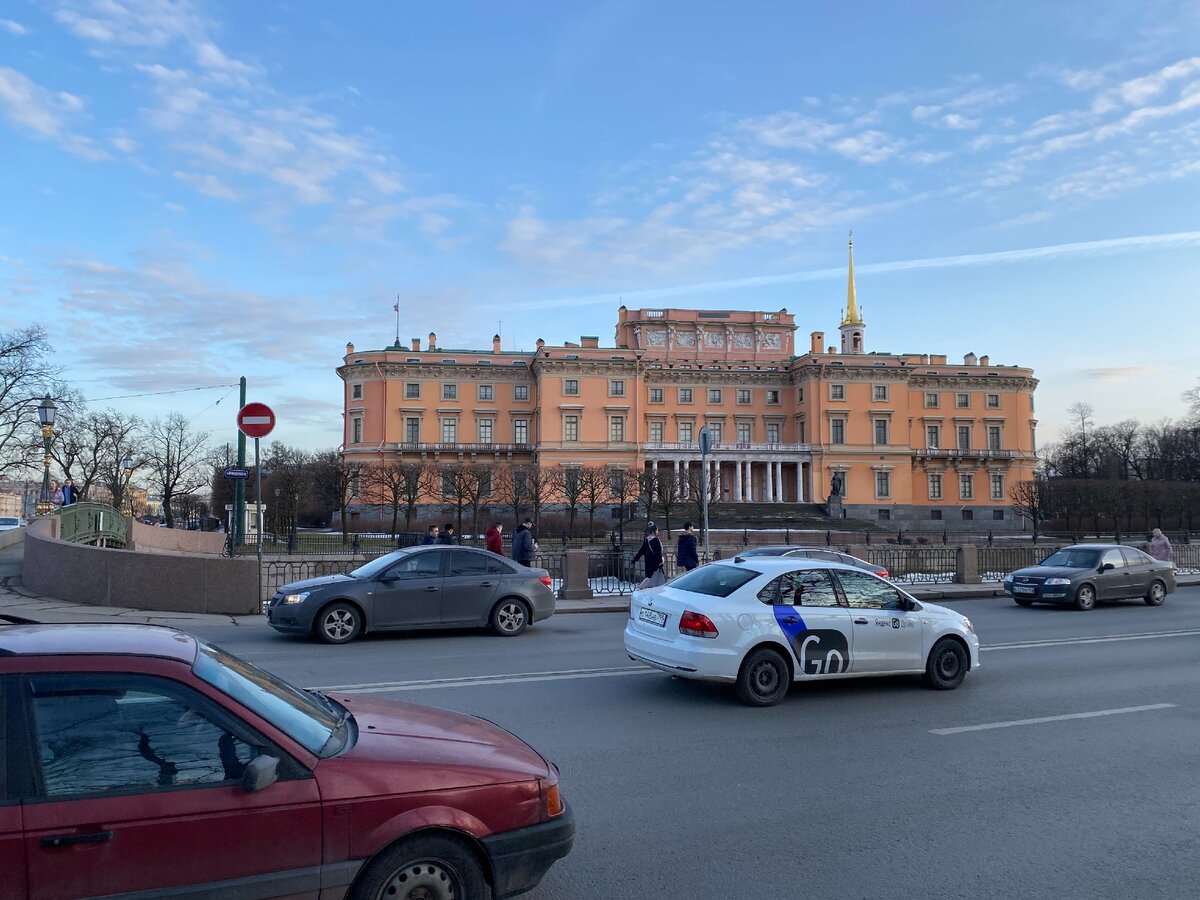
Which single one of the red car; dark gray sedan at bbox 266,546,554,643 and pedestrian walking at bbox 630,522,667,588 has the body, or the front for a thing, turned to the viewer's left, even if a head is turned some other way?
the dark gray sedan

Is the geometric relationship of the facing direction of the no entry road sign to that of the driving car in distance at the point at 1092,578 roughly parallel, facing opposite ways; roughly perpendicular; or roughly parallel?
roughly perpendicular

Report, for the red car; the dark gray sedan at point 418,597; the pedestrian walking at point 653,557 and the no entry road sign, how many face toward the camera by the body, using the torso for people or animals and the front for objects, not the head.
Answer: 1

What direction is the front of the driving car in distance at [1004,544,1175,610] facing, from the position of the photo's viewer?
facing the viewer and to the left of the viewer

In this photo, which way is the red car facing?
to the viewer's right

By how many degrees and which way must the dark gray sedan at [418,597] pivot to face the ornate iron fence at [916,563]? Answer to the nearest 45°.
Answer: approximately 135° to its right

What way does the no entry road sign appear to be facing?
toward the camera

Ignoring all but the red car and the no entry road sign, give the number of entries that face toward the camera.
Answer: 1

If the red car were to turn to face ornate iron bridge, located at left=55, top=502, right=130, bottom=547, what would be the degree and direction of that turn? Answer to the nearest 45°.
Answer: approximately 90° to its left

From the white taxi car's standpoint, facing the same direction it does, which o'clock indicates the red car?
The red car is roughly at 5 o'clock from the white taxi car.

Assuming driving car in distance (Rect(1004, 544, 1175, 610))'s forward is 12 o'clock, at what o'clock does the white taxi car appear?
The white taxi car is roughly at 11 o'clock from the driving car in distance.

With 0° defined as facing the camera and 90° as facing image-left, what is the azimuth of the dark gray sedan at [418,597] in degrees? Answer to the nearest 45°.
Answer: approximately 90°

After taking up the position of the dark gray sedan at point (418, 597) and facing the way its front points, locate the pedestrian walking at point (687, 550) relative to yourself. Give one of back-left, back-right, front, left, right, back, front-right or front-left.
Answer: back-right

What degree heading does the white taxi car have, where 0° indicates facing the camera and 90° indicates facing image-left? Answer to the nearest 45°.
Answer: approximately 225°

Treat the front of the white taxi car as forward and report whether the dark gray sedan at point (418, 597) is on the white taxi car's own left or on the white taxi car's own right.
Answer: on the white taxi car's own left

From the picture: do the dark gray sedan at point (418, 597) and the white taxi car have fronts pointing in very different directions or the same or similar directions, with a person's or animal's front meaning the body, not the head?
very different directions

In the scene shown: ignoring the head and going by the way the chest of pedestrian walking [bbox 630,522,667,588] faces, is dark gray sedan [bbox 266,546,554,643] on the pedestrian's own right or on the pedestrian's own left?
on the pedestrian's own right
